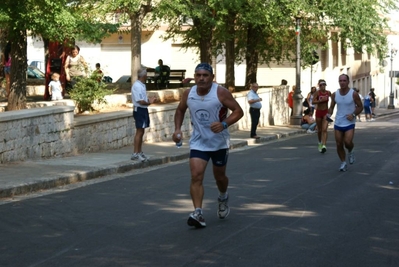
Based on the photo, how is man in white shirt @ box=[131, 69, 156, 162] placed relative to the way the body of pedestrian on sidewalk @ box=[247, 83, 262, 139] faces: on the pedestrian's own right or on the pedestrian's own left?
on the pedestrian's own right

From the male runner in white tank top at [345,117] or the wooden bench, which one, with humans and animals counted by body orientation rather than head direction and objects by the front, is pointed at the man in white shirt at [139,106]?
the wooden bench

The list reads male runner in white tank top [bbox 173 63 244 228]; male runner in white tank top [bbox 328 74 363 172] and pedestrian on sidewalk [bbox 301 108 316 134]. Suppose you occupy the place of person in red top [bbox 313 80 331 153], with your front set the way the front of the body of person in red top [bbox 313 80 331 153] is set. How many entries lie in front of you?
2

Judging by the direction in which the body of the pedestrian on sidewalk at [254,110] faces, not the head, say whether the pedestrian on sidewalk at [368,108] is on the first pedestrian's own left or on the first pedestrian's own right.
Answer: on the first pedestrian's own left

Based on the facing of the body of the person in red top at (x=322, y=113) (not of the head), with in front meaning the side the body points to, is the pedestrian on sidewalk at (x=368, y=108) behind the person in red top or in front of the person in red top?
behind

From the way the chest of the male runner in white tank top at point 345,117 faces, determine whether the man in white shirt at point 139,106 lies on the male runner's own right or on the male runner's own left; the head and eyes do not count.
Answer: on the male runner's own right

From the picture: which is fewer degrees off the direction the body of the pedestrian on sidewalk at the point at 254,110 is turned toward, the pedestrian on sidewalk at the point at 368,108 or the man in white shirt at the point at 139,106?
the man in white shirt

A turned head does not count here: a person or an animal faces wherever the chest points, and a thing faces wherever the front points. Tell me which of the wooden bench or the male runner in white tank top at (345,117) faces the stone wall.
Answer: the wooden bench
